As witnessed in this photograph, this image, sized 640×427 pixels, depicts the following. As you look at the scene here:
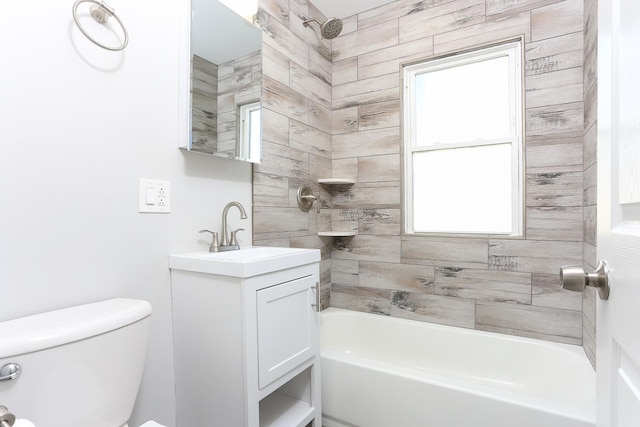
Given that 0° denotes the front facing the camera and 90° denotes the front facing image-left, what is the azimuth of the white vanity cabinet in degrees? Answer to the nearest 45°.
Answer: approximately 315°

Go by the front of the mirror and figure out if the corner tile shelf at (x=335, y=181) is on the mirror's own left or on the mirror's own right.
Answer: on the mirror's own left
